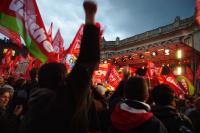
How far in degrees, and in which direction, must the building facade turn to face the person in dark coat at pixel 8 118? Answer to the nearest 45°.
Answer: approximately 45° to its left

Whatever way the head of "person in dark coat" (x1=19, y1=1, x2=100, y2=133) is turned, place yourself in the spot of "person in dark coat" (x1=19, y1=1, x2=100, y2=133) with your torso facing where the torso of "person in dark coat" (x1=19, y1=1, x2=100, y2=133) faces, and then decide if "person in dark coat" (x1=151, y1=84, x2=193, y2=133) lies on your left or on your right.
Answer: on your right

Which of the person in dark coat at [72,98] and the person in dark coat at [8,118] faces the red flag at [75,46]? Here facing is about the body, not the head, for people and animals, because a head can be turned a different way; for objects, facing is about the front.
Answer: the person in dark coat at [72,98]

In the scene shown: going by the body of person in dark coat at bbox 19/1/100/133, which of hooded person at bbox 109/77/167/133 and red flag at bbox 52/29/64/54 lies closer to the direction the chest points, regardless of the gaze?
the red flag

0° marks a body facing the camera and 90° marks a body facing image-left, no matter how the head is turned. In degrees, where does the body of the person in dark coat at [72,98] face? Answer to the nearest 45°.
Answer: approximately 180°

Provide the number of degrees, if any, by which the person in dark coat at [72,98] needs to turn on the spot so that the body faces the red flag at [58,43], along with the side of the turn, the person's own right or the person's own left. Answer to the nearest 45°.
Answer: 0° — they already face it

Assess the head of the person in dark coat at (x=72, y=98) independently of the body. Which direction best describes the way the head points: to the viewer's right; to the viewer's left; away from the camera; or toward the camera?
away from the camera

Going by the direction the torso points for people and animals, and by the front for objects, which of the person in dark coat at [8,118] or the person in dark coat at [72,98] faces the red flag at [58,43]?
the person in dark coat at [72,98]

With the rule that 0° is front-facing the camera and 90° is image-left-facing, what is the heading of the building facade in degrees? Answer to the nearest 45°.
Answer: approximately 45°

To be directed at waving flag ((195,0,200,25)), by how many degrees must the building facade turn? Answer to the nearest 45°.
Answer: approximately 45° to its left

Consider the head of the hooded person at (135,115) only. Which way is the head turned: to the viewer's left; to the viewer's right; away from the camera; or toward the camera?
away from the camera
